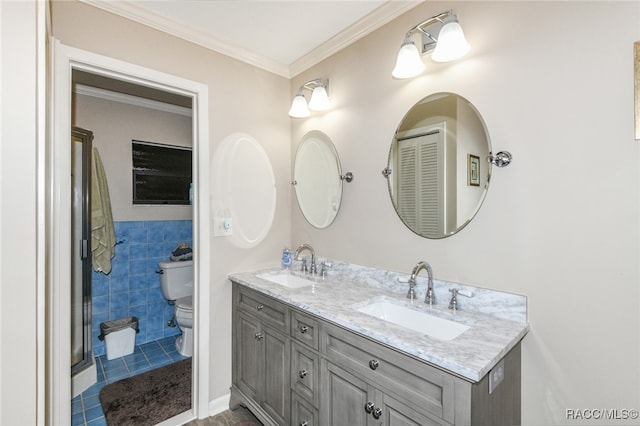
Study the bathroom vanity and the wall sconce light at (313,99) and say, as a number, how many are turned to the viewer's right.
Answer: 0

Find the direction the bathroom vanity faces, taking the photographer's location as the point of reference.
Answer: facing the viewer and to the left of the viewer

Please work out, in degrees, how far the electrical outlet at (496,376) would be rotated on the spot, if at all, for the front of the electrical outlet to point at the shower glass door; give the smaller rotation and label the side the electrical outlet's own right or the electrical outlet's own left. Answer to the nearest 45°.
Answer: approximately 135° to the electrical outlet's own right

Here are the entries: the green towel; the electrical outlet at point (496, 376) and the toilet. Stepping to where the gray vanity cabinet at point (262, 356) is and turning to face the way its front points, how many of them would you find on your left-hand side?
1

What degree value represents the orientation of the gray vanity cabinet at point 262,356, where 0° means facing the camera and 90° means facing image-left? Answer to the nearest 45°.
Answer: approximately 45°

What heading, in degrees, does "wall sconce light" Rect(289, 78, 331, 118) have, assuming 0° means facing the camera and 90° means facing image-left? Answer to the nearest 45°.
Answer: approximately 45°

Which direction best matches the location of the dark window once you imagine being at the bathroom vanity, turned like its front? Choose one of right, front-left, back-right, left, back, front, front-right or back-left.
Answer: right

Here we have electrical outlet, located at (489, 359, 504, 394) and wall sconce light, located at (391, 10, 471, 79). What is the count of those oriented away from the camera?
0

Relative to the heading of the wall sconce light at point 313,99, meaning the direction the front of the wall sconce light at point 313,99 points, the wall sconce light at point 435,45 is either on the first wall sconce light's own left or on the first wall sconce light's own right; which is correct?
on the first wall sconce light's own left
